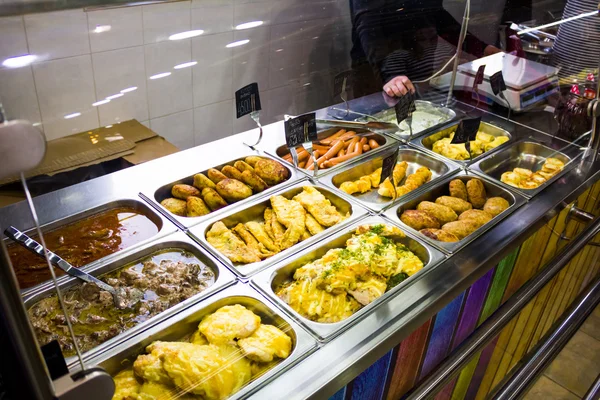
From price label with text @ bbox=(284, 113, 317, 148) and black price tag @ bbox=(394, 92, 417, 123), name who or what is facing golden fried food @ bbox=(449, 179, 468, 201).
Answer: the black price tag

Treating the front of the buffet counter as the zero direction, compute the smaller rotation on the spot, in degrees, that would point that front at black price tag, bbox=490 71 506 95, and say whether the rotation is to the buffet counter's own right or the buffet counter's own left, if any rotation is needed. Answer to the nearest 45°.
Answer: approximately 90° to the buffet counter's own left

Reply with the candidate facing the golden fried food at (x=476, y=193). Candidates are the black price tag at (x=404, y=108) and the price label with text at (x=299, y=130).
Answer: the black price tag

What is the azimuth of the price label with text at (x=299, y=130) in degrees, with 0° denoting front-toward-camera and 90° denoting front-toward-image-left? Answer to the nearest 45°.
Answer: approximately 0°

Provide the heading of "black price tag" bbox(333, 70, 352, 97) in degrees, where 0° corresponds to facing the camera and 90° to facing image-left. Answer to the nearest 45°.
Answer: approximately 315°

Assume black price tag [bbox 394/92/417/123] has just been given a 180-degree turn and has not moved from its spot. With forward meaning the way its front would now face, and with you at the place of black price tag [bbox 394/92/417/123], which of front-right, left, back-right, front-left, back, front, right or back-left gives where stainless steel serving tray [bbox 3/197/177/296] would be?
left

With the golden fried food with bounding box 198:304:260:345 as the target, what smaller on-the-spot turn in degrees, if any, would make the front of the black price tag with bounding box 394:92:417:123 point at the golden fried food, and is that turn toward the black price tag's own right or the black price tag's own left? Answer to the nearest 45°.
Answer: approximately 45° to the black price tag's own right

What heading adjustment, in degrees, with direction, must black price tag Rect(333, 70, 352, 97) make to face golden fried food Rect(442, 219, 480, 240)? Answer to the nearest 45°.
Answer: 0° — it already faces it

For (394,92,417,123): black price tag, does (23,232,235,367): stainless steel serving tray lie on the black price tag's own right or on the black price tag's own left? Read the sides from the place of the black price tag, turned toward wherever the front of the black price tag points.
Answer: on the black price tag's own right

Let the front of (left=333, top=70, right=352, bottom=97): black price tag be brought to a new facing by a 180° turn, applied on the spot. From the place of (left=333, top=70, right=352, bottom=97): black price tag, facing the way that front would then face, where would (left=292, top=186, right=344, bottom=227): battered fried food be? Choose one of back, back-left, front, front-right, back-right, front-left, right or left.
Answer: back-left

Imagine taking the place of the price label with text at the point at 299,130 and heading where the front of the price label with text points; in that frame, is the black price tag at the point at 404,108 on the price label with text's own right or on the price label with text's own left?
on the price label with text's own left

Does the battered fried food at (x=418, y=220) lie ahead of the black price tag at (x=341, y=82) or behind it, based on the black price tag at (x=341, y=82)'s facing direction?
ahead
